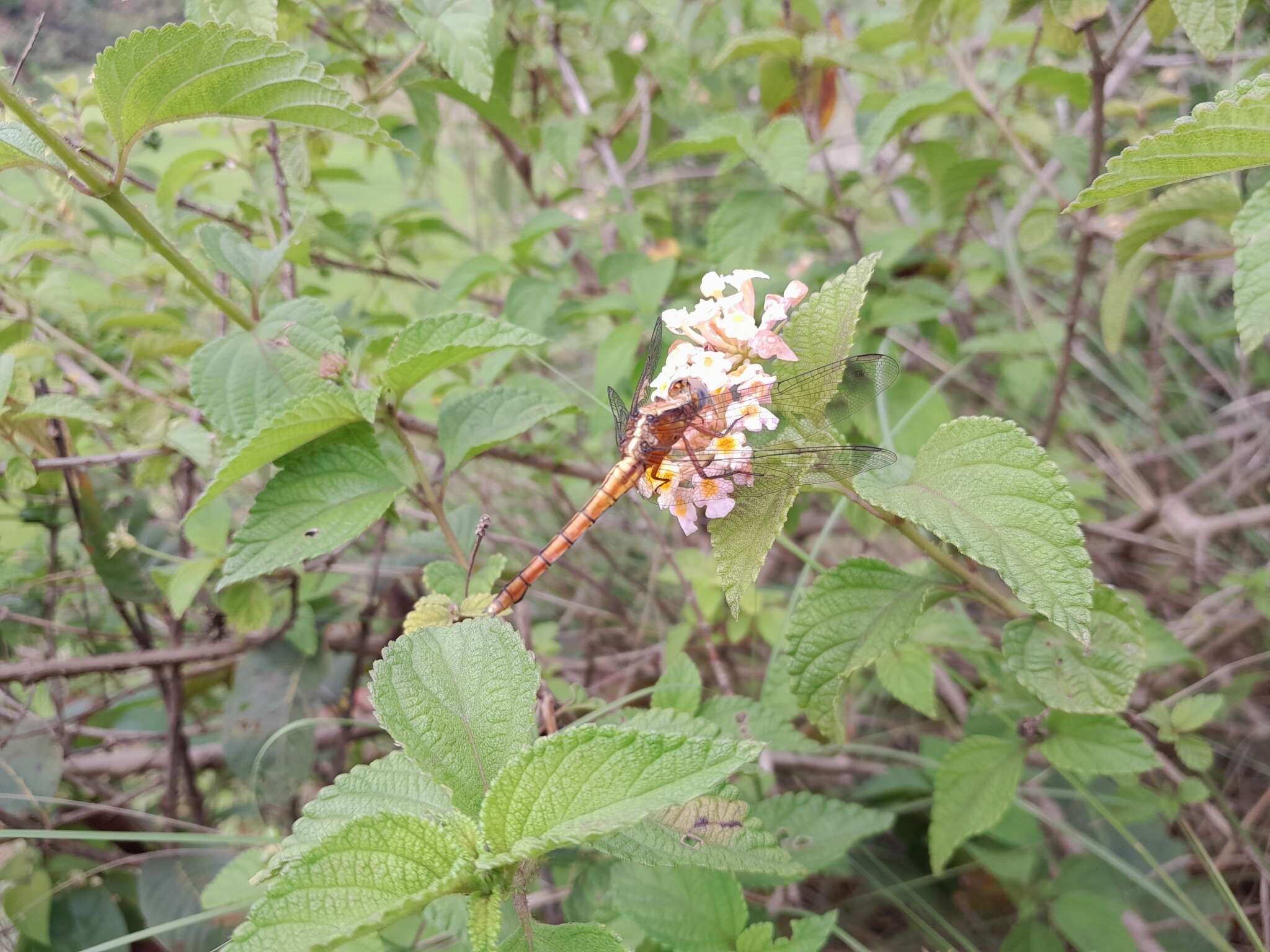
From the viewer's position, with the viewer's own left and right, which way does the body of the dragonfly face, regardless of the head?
facing away from the viewer and to the right of the viewer
